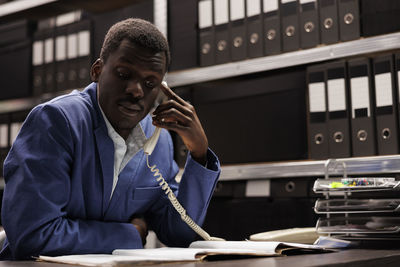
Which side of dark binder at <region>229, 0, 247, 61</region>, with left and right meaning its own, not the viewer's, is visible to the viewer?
front

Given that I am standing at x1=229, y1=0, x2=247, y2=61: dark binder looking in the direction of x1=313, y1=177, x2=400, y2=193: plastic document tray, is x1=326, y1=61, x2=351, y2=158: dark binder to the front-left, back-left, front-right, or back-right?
front-left

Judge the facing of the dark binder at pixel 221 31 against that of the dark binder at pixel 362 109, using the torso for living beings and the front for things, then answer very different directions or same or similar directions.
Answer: same or similar directions

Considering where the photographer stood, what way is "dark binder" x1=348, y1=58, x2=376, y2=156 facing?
facing the viewer

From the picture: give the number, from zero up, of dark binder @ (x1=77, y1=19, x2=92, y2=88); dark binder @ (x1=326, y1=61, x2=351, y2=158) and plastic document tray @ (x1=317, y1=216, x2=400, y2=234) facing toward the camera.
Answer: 3

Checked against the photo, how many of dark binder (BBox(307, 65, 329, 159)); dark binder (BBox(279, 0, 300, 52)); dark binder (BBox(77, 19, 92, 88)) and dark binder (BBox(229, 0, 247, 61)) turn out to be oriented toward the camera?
4

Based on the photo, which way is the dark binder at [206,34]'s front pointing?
toward the camera

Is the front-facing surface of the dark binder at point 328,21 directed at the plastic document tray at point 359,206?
yes

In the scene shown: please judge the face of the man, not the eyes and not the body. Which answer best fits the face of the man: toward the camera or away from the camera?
toward the camera

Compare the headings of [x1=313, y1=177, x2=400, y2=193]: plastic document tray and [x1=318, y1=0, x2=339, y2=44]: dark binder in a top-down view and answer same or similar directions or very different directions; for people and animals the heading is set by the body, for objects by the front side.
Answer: same or similar directions

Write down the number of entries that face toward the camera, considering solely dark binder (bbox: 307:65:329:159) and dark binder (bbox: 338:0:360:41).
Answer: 2

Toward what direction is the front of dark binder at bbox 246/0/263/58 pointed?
toward the camera
